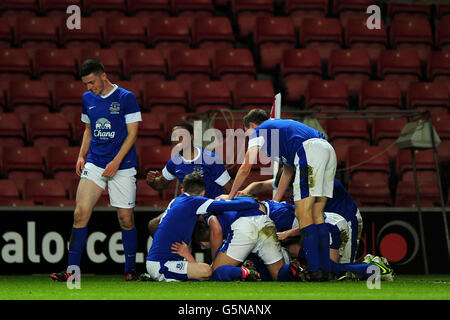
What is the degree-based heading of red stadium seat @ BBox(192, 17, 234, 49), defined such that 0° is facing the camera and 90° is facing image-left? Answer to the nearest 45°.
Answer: approximately 0°

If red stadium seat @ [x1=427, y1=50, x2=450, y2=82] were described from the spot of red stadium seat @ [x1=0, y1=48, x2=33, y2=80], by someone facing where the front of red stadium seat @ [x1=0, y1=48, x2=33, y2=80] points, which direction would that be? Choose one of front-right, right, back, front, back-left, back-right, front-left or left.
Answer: left

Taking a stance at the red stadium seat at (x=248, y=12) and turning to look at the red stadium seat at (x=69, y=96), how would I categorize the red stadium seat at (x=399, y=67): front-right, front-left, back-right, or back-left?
back-left

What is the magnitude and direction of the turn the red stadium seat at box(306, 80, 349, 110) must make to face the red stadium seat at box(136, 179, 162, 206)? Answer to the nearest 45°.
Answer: approximately 45° to its right

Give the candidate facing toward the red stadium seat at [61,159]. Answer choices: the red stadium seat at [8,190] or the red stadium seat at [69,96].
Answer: the red stadium seat at [69,96]

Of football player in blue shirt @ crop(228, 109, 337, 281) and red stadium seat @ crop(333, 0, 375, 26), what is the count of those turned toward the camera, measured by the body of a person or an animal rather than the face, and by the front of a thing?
1

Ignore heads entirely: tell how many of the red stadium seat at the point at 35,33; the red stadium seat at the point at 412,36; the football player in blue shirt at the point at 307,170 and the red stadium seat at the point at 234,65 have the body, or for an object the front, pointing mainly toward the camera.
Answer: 3

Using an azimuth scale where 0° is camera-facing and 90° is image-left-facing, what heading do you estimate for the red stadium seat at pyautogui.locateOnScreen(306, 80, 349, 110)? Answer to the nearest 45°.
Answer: approximately 0°

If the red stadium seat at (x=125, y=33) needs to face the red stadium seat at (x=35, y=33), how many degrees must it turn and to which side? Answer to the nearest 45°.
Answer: approximately 90° to its right

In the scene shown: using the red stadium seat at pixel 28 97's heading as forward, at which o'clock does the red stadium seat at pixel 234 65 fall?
the red stadium seat at pixel 234 65 is roughly at 9 o'clock from the red stadium seat at pixel 28 97.

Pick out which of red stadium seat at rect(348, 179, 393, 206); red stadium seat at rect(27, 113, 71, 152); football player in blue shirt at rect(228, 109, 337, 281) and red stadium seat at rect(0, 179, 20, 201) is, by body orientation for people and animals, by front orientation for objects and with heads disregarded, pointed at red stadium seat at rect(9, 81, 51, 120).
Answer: the football player in blue shirt
